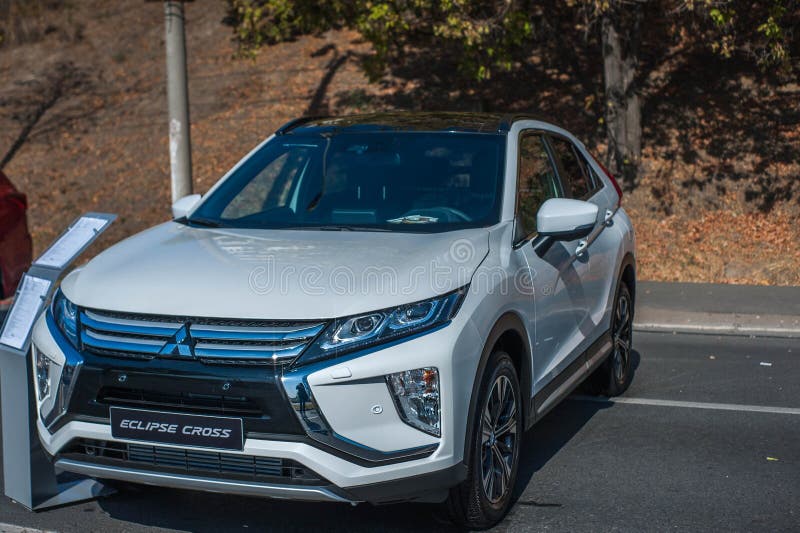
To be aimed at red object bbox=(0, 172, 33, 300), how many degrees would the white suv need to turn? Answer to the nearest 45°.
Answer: approximately 90° to its right

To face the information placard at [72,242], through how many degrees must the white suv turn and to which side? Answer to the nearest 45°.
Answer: approximately 90° to its right

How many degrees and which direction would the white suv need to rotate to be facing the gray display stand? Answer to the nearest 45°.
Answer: approximately 90° to its right

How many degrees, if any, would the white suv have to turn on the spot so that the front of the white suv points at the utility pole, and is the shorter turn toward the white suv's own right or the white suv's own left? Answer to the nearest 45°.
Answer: approximately 135° to the white suv's own right

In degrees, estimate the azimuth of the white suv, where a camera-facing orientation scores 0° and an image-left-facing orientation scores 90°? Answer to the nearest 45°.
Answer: approximately 45°

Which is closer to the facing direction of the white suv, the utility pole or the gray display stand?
the gray display stand

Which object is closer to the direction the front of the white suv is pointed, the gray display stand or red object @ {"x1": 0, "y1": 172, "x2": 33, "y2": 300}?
the gray display stand
